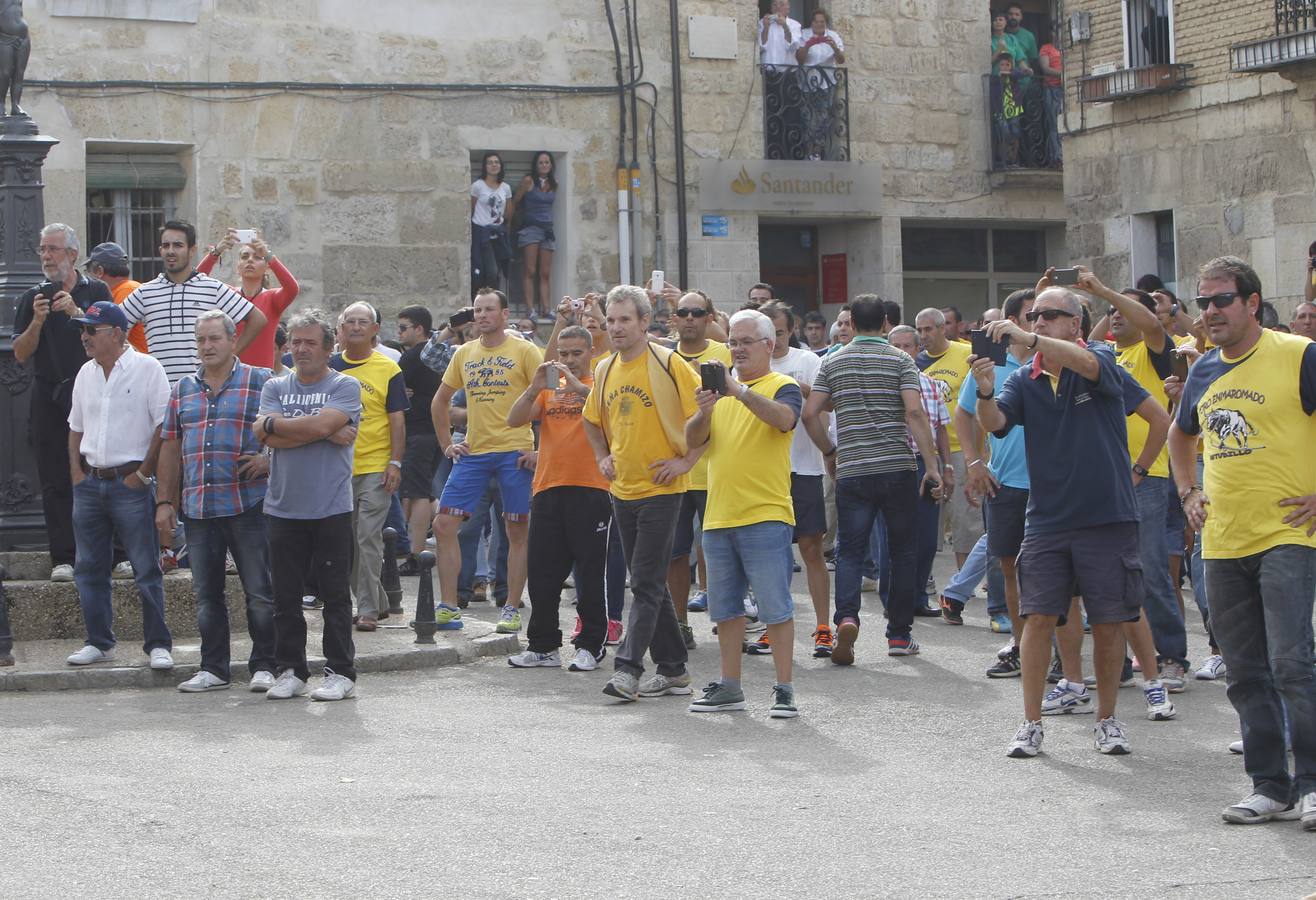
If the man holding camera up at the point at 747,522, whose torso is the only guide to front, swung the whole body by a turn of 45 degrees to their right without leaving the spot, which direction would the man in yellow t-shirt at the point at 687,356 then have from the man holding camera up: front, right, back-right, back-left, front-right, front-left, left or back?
right

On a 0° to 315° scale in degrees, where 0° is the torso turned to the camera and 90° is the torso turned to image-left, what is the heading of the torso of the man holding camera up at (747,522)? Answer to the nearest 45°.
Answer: approximately 45°

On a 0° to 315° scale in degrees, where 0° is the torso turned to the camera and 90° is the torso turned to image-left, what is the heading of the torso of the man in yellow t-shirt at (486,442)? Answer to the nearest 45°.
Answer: approximately 0°

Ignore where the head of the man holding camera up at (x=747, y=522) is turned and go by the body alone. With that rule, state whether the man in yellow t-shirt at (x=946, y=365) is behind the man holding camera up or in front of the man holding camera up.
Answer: behind

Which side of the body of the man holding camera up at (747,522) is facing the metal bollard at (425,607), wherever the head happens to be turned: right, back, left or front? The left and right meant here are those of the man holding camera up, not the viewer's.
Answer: right

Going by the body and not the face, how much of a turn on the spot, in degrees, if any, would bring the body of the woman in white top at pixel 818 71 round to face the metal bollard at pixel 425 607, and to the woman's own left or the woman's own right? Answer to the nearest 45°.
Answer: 0° — they already face it
